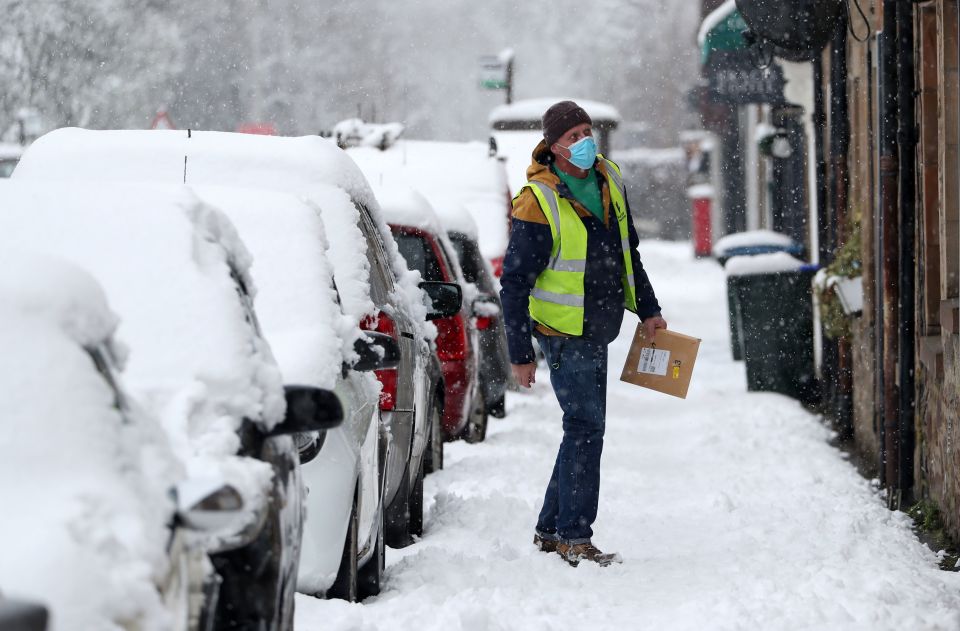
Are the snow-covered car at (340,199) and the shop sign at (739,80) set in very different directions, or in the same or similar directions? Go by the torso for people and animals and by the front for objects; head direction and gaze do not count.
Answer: very different directions

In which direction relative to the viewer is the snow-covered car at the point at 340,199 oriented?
away from the camera

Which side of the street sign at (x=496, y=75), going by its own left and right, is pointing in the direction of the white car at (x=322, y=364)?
front

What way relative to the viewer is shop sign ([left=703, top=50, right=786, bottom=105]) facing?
toward the camera

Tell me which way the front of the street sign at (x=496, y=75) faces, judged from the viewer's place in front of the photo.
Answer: facing the viewer

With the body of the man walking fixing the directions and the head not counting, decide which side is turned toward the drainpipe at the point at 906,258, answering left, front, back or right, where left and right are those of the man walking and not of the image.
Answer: left

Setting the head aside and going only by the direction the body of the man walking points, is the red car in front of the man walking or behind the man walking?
behind

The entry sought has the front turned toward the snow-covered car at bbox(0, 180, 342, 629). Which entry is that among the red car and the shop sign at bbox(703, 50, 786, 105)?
the shop sign

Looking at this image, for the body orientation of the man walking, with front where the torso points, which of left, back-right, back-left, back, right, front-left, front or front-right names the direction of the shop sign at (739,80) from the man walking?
back-left

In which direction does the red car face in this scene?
away from the camera

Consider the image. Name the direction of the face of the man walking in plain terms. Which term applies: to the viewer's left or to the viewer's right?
to the viewer's right
